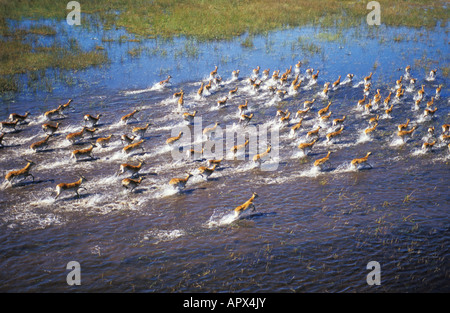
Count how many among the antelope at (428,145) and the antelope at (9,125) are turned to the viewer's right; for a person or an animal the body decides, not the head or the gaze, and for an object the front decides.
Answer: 2

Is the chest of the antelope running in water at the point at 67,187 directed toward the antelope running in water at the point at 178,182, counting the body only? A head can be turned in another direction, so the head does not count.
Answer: yes

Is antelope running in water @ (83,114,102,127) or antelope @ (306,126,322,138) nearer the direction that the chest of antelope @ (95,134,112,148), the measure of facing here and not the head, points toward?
the antelope

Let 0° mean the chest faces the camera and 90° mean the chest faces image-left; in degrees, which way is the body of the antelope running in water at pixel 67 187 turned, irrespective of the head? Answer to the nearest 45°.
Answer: approximately 270°

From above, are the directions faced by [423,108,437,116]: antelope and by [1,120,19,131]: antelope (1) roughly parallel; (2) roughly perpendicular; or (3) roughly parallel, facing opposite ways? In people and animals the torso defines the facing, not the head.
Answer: roughly parallel

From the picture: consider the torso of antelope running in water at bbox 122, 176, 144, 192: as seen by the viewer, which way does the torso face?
to the viewer's right

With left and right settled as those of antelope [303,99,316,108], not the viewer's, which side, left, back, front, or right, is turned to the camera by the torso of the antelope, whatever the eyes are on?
right

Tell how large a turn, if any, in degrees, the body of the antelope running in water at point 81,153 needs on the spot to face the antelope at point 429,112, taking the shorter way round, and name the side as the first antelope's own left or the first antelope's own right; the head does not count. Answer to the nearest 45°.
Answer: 0° — it already faces it

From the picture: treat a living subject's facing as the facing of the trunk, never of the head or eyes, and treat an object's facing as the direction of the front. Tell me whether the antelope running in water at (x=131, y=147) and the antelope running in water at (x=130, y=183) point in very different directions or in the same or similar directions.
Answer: same or similar directions

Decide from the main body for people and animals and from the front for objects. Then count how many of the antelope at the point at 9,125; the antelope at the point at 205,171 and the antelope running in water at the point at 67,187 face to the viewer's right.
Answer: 3

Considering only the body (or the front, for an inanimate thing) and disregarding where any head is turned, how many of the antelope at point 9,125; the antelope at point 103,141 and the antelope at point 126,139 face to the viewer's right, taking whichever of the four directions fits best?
3

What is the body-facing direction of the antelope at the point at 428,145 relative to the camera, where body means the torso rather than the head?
to the viewer's right

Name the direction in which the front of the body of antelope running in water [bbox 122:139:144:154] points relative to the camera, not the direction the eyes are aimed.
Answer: to the viewer's right

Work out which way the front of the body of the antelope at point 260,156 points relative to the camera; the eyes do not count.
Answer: to the viewer's right

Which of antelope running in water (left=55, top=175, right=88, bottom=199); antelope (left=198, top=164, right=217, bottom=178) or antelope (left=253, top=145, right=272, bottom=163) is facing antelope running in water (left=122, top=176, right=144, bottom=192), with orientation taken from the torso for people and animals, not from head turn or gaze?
antelope running in water (left=55, top=175, right=88, bottom=199)

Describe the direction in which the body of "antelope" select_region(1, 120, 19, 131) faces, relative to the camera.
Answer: to the viewer's right
